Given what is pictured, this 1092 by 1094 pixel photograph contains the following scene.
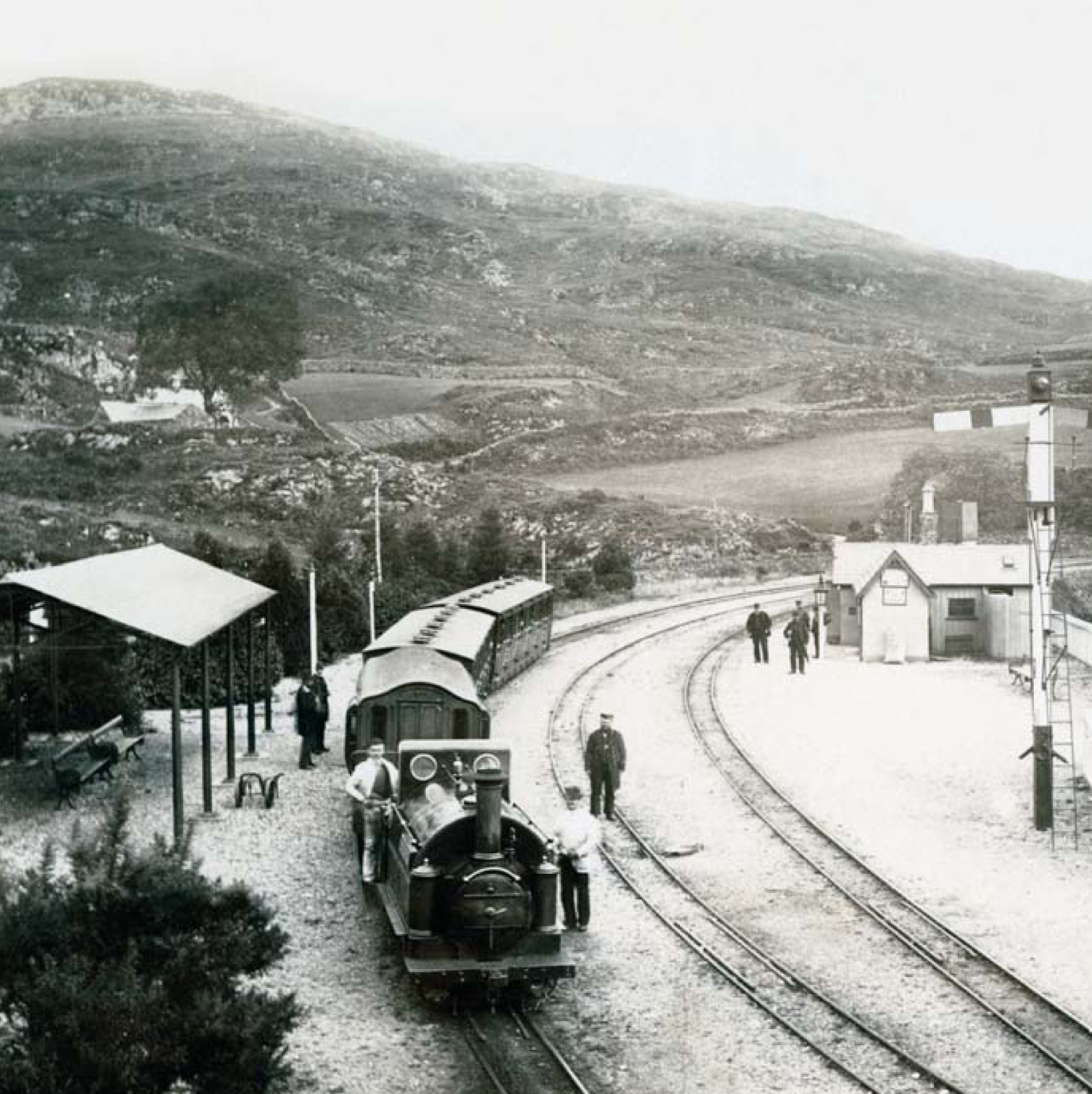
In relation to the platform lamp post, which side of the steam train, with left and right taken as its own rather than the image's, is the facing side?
back

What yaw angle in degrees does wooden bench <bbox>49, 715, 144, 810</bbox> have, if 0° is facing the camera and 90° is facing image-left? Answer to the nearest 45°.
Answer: approximately 315°

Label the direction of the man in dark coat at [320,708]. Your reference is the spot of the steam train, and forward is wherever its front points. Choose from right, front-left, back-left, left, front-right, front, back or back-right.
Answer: back

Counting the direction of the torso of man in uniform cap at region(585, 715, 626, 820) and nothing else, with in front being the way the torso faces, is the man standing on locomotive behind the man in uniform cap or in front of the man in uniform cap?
in front

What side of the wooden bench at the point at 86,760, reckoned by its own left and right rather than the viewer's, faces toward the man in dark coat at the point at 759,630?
left

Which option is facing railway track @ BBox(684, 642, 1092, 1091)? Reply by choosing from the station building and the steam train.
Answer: the station building
